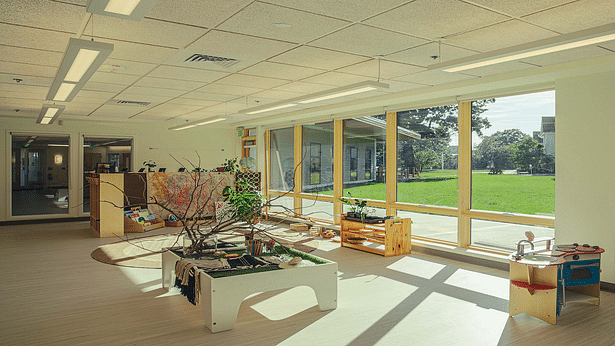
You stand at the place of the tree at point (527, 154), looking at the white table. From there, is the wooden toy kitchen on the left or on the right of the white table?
left

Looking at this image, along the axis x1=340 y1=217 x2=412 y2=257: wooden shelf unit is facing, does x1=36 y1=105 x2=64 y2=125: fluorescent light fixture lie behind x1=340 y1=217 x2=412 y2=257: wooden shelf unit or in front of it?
in front

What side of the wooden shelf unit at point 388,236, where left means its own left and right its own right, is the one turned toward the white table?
front

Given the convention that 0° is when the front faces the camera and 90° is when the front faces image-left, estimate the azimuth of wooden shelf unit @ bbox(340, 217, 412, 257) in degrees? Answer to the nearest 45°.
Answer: approximately 45°

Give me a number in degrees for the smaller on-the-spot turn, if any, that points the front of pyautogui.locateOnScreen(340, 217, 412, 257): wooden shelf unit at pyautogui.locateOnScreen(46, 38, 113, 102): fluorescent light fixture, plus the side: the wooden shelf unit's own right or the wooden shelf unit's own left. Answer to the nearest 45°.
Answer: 0° — it already faces it

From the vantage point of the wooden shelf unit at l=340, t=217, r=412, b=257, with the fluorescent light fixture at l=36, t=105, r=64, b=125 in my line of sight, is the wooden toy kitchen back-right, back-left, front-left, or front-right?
back-left

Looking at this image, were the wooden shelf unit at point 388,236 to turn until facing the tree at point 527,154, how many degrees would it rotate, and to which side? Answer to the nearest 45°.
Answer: approximately 135° to its right

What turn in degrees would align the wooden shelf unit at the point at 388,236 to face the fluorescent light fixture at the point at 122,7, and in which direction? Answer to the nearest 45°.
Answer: approximately 45° to its left
